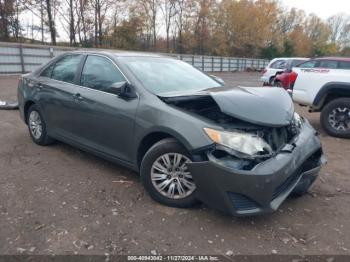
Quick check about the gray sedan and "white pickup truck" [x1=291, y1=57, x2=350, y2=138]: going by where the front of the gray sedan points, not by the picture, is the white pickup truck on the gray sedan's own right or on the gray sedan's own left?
on the gray sedan's own left

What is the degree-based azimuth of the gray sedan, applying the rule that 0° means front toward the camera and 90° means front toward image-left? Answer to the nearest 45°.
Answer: approximately 315°

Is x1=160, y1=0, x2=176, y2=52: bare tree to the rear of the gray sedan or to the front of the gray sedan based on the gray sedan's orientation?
to the rear

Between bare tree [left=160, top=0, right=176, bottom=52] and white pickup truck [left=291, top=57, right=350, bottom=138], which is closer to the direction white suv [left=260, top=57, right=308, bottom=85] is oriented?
the bare tree
